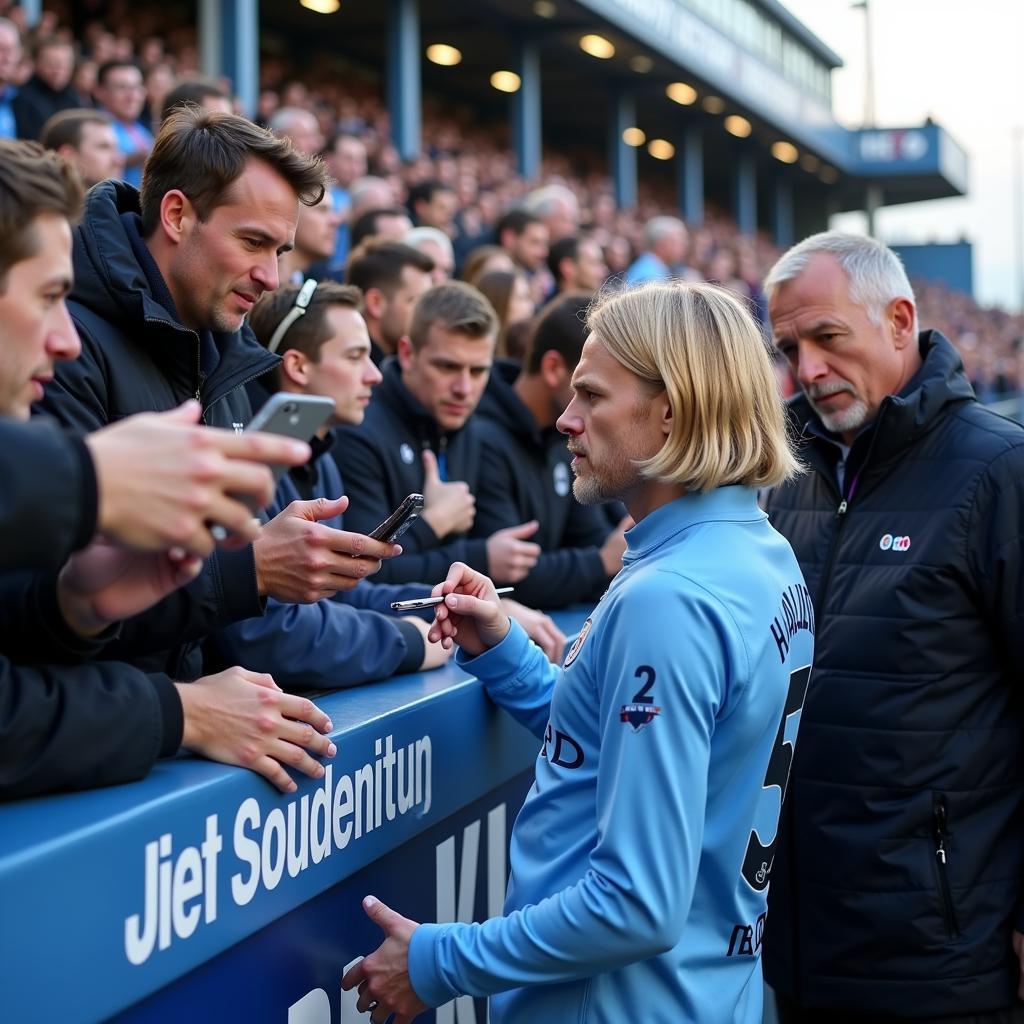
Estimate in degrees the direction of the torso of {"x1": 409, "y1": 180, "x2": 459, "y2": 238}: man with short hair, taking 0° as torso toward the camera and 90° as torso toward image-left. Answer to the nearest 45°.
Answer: approximately 315°

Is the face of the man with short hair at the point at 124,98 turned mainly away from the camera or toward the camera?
toward the camera

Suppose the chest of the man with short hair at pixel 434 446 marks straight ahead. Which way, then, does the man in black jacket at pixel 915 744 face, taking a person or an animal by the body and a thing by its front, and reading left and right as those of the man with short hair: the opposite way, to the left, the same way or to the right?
to the right

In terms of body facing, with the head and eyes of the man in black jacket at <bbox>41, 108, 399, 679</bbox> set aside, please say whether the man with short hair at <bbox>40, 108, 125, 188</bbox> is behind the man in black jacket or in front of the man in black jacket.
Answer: behind

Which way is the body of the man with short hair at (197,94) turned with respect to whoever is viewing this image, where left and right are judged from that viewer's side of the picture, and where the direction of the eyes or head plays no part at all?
facing the viewer and to the right of the viewer

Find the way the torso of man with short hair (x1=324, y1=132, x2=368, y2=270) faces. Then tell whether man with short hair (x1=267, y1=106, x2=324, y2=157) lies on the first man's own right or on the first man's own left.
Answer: on the first man's own right

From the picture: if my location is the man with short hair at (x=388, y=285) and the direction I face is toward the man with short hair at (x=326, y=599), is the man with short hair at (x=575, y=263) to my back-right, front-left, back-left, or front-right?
back-left

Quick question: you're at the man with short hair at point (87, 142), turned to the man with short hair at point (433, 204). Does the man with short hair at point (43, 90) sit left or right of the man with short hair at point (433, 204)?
left

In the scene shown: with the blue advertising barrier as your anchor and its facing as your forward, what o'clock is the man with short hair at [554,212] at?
The man with short hair is roughly at 8 o'clock from the blue advertising barrier.

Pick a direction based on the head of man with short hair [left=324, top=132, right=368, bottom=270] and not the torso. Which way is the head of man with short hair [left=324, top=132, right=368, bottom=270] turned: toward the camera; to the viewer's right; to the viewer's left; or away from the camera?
toward the camera

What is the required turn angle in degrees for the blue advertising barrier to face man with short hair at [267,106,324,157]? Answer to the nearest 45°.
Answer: approximately 135° to its left

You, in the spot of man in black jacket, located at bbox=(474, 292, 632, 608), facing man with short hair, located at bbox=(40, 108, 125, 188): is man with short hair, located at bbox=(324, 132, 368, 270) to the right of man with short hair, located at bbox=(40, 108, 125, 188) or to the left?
right
